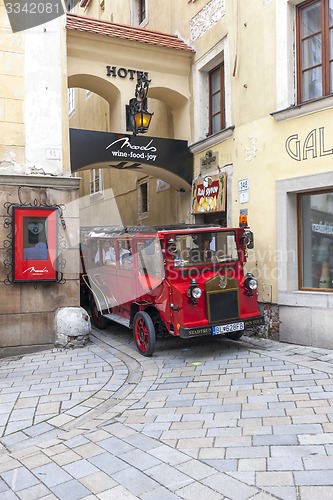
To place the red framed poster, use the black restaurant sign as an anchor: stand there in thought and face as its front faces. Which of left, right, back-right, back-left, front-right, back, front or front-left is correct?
front-right

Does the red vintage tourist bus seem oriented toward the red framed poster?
no

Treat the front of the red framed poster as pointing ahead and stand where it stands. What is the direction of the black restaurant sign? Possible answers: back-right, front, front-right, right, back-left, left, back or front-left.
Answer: back-left

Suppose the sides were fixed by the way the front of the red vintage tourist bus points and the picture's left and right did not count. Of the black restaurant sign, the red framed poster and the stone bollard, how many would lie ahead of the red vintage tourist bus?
0

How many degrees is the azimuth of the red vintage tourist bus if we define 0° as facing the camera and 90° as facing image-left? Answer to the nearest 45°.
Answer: approximately 315°

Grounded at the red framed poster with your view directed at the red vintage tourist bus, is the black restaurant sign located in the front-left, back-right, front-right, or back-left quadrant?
front-left

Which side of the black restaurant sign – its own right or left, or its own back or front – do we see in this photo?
front

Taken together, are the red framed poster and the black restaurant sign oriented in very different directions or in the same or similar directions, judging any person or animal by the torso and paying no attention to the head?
same or similar directions

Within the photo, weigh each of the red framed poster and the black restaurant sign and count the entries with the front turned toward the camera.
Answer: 2

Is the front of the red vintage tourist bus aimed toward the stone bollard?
no

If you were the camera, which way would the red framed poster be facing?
facing the viewer

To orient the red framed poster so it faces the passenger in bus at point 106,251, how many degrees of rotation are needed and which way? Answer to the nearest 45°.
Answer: approximately 135° to its left
